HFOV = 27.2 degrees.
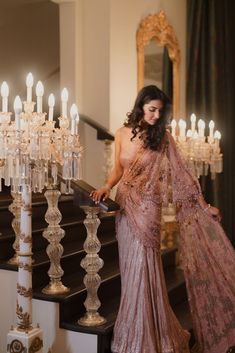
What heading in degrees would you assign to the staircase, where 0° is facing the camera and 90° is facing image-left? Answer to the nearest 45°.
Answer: approximately 315°

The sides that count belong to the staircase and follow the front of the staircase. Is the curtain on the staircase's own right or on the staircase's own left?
on the staircase's own left

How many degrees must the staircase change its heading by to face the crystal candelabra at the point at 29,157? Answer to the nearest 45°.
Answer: approximately 45° to its right

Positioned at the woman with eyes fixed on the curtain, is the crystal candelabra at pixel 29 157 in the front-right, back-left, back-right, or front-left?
back-left

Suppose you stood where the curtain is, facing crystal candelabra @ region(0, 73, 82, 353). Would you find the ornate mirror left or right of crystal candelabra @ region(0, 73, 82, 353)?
right

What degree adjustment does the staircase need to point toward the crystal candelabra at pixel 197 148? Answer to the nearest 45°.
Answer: approximately 90° to its left

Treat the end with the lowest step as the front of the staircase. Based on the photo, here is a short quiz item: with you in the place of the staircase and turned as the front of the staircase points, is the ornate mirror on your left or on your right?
on your left
